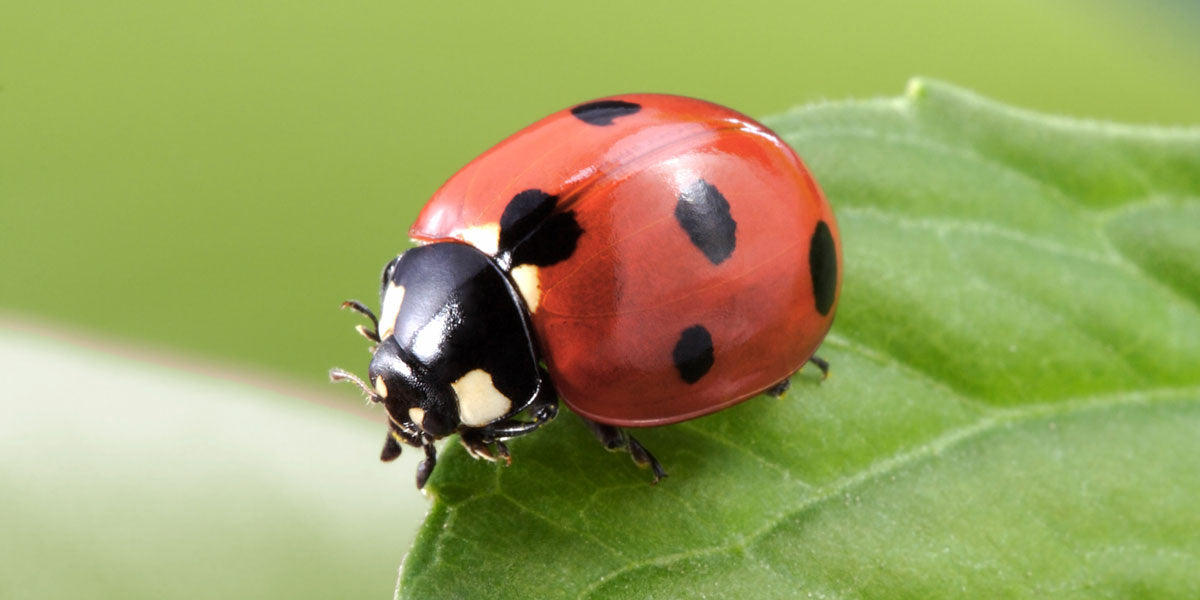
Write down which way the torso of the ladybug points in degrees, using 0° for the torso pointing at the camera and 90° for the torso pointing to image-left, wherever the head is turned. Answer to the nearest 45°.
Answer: approximately 45°
